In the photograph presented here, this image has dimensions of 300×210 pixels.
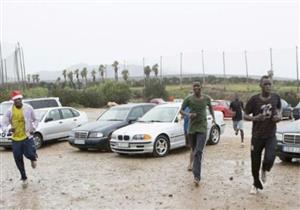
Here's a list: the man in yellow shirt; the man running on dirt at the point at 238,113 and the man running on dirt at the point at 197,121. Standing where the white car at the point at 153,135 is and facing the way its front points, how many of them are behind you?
1

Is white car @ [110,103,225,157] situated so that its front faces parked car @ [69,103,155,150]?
no

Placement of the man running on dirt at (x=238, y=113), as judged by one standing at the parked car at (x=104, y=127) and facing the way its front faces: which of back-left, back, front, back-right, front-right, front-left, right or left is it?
back-left

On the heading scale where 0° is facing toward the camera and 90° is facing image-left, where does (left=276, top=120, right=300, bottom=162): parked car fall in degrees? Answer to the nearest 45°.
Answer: approximately 45°

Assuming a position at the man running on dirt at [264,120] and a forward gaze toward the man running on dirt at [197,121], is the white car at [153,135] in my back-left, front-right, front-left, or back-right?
front-right

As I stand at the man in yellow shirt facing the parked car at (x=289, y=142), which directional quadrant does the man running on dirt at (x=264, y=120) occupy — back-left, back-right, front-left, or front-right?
front-right

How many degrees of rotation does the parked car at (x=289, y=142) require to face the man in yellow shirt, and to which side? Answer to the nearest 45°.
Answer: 0° — it already faces them

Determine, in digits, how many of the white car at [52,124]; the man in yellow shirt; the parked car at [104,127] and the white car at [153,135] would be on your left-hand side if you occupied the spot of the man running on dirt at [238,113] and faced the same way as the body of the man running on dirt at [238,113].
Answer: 0

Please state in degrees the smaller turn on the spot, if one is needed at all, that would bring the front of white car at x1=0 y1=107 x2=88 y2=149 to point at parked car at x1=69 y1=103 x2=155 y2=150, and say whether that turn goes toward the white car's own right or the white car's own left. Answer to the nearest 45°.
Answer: approximately 90° to the white car's own left

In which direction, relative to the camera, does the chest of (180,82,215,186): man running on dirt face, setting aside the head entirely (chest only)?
toward the camera

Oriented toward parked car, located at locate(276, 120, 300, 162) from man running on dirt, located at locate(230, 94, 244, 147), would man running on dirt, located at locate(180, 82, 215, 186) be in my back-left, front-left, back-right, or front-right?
front-right

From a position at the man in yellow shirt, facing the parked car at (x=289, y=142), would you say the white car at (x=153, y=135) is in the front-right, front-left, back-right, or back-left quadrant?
front-left

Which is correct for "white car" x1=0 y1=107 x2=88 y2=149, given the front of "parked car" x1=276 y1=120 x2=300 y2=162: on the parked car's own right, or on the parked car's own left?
on the parked car's own right

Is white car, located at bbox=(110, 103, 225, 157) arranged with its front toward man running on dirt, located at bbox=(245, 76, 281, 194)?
no

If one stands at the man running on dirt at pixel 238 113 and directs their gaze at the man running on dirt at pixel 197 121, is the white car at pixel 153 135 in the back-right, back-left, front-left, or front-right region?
front-right

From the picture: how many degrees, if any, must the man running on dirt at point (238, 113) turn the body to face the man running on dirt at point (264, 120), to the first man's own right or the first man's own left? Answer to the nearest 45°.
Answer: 0° — they already face them

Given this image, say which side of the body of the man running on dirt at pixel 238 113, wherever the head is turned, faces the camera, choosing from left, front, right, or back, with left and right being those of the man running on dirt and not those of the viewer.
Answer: front

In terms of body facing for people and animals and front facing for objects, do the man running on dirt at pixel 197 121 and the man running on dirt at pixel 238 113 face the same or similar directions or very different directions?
same or similar directions

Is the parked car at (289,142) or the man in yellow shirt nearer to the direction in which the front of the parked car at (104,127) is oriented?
the man in yellow shirt

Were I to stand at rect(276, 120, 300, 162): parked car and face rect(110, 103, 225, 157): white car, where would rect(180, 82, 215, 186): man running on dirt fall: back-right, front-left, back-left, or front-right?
front-left
